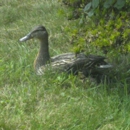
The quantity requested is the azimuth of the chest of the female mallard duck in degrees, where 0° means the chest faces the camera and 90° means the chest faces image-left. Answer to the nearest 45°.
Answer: approximately 90°
